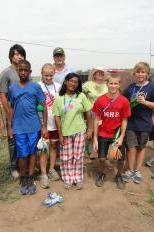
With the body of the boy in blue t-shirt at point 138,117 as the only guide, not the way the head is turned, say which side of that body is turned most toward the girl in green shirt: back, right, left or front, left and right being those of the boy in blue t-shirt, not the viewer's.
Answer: right

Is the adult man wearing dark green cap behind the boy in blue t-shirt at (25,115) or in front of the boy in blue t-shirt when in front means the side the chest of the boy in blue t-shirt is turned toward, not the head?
behind

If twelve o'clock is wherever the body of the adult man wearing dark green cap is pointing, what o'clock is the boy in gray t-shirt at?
The boy in gray t-shirt is roughly at 2 o'clock from the adult man wearing dark green cap.

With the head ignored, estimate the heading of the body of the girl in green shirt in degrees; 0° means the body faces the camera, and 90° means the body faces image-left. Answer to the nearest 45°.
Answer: approximately 0°

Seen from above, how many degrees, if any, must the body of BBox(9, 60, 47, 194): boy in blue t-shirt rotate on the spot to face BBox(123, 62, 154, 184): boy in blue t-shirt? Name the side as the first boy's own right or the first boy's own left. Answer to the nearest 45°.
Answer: approximately 90° to the first boy's own left

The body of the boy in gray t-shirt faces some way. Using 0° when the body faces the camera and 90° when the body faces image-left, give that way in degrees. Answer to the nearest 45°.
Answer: approximately 315°

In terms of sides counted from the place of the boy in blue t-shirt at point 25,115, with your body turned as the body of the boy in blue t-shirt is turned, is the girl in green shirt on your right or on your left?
on your left

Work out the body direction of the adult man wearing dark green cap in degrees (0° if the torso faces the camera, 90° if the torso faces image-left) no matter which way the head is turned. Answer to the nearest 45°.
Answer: approximately 0°

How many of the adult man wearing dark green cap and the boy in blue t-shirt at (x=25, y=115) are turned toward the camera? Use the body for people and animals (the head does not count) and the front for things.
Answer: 2

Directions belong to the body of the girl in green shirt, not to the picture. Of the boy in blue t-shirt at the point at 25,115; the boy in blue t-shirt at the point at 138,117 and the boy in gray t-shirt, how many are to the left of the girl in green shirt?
1

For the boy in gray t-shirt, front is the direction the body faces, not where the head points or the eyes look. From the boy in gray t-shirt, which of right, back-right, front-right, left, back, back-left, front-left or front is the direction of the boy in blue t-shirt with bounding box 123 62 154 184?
front-left
